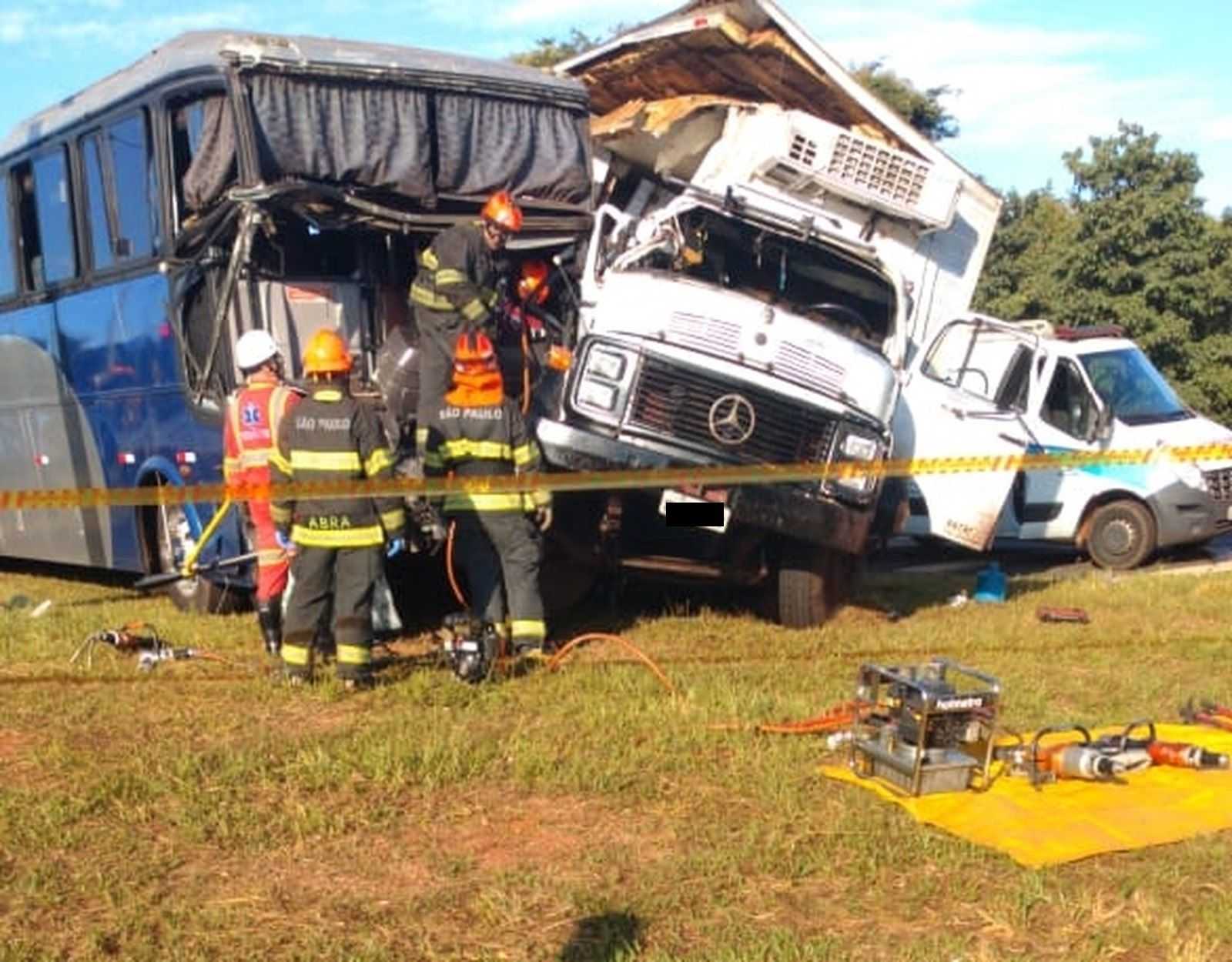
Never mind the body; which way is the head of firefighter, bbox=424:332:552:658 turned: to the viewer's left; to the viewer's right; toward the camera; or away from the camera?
away from the camera

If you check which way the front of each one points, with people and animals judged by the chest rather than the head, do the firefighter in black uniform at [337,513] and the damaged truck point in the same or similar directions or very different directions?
very different directions

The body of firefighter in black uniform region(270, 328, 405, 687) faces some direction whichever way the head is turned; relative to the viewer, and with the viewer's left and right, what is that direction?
facing away from the viewer

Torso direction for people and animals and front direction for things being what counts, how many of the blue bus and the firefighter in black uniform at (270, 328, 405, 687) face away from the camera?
1

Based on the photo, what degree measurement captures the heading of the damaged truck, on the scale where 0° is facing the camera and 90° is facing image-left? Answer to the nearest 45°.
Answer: approximately 0°

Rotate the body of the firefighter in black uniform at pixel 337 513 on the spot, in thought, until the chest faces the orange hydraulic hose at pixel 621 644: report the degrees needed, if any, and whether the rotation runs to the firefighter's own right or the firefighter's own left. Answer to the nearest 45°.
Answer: approximately 90° to the firefighter's own right

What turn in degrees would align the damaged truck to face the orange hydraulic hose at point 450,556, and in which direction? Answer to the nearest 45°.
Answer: approximately 45° to its right

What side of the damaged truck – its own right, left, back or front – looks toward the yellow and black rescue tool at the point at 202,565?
right

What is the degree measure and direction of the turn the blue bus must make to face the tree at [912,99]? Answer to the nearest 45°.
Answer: approximately 90° to its left

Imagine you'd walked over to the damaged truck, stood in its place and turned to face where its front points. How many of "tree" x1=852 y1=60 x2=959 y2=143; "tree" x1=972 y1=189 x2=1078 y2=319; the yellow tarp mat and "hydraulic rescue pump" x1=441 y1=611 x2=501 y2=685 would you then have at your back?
2

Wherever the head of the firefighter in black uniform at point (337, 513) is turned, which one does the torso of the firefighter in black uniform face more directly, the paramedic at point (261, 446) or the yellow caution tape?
the paramedic
